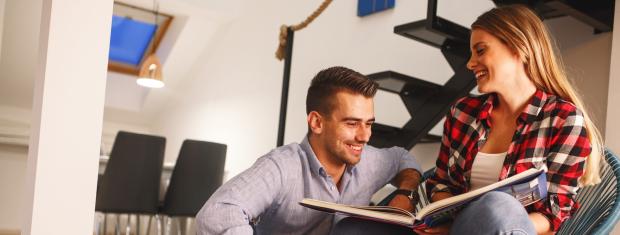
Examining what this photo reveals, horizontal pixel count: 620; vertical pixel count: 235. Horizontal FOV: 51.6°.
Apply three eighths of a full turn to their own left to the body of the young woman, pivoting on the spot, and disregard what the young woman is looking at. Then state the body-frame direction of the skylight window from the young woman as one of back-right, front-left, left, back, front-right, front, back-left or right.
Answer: back-left

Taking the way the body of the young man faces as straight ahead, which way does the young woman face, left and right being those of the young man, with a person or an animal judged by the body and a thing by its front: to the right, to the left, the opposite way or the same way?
to the right

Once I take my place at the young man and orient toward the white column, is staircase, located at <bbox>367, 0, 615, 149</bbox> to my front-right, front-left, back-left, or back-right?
back-right

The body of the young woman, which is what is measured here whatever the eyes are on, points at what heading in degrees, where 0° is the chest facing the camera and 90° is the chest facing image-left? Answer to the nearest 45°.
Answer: approximately 45°

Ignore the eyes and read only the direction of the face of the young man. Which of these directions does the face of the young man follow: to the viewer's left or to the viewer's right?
to the viewer's right

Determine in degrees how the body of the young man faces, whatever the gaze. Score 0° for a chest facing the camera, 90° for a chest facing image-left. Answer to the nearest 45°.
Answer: approximately 315°
